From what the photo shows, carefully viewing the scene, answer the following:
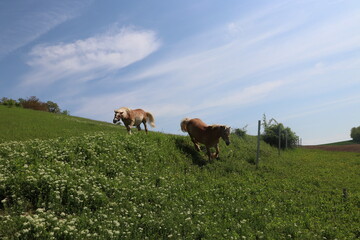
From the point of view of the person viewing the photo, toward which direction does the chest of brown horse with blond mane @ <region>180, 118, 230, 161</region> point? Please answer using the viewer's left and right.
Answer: facing the viewer and to the right of the viewer

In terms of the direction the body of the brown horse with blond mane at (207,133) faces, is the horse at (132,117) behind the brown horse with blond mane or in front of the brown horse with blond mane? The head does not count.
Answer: behind

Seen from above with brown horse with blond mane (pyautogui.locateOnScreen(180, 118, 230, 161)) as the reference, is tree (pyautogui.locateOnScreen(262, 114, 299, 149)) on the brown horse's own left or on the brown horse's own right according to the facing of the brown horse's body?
on the brown horse's own left
